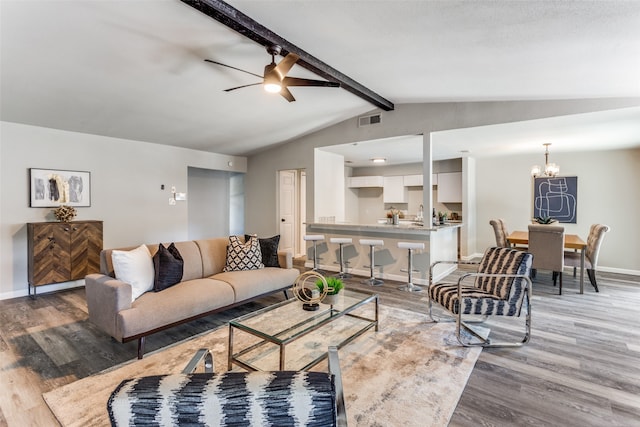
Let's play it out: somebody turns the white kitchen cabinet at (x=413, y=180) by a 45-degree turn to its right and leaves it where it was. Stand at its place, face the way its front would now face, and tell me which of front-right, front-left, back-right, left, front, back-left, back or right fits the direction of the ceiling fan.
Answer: front-left

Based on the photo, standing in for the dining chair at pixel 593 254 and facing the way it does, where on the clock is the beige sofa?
The beige sofa is roughly at 10 o'clock from the dining chair.

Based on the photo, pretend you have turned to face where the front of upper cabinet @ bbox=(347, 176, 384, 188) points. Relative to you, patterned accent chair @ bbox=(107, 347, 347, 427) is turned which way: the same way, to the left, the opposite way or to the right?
the opposite way

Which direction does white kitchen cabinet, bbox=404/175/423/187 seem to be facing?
toward the camera

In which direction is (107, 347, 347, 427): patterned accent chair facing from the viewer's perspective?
away from the camera

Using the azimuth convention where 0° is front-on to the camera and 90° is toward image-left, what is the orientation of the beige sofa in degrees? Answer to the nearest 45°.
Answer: approximately 315°

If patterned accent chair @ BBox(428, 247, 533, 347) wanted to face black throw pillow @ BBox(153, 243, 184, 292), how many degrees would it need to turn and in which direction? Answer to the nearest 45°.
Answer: approximately 45° to its right

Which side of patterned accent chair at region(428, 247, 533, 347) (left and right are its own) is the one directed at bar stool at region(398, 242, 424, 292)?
right

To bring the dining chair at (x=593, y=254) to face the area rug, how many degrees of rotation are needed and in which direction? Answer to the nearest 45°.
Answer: approximately 90° to its left

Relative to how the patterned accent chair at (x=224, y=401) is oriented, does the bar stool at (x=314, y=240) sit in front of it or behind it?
in front

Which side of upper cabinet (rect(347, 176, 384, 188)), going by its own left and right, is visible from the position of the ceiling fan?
front

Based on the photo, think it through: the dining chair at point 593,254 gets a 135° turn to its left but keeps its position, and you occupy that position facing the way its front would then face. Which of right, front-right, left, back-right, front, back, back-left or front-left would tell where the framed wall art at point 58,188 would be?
right

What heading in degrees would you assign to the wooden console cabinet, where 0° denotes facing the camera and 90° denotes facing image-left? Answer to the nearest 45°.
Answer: approximately 315°

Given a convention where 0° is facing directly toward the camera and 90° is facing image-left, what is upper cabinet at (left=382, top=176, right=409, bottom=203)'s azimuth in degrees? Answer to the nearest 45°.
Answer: approximately 0°

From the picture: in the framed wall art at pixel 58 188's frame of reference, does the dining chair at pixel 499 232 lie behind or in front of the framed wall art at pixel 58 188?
in front

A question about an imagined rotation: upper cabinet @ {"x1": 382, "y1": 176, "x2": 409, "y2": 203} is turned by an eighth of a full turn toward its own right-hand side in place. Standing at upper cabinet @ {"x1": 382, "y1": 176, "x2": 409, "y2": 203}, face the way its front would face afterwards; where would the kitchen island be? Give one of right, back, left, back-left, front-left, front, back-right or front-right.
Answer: front-left

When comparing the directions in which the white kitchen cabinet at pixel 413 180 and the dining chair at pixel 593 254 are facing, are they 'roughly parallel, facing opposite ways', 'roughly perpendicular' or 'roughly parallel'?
roughly perpendicular

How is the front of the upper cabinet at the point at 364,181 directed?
toward the camera

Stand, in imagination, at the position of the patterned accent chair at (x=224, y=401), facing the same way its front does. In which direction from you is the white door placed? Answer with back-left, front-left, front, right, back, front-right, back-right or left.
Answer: front
